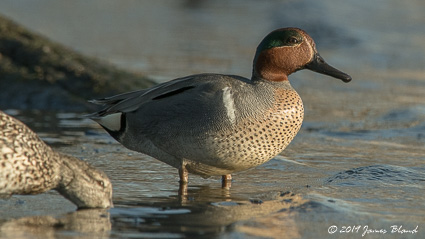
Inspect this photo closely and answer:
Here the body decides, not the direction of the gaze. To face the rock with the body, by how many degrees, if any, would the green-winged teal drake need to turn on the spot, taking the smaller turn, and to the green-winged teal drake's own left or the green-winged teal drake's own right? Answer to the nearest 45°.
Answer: approximately 135° to the green-winged teal drake's own left

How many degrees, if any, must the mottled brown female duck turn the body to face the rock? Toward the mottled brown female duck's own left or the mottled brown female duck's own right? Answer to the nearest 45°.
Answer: approximately 90° to the mottled brown female duck's own left

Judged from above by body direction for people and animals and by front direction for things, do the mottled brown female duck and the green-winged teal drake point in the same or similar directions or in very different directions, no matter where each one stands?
same or similar directions

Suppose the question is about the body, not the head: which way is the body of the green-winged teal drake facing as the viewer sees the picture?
to the viewer's right

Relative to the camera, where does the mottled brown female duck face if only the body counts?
to the viewer's right

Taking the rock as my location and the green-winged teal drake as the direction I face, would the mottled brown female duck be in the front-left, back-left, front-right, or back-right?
front-right

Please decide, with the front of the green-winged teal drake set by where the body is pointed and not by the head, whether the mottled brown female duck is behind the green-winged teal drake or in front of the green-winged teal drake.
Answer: behind

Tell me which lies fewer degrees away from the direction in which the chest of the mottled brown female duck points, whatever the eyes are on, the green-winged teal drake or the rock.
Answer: the green-winged teal drake

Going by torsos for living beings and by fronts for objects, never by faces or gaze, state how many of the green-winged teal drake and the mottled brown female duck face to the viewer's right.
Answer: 2
